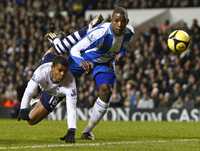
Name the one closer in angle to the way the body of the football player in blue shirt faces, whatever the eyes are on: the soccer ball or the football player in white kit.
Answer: the soccer ball

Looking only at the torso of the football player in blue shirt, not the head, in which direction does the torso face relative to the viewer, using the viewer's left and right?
facing the viewer and to the right of the viewer

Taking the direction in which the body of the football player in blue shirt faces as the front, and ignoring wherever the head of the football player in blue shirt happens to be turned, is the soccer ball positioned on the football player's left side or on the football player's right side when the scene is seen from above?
on the football player's left side
